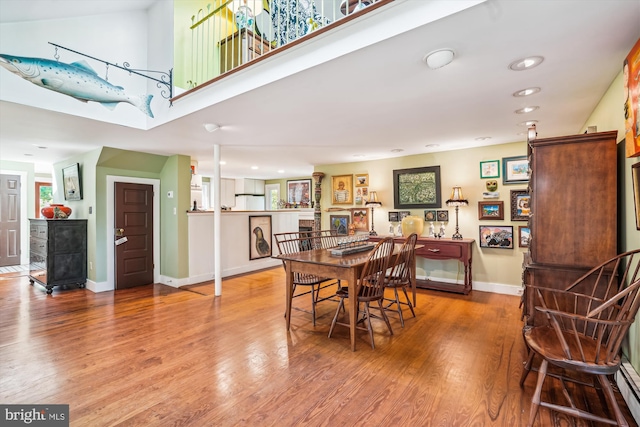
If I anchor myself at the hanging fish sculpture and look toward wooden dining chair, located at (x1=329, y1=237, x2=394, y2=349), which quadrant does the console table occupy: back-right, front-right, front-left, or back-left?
front-left

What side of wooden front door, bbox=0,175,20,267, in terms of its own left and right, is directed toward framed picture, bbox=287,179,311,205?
left

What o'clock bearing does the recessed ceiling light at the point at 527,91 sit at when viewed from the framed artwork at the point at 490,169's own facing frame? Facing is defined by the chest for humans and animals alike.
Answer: The recessed ceiling light is roughly at 12 o'clock from the framed artwork.

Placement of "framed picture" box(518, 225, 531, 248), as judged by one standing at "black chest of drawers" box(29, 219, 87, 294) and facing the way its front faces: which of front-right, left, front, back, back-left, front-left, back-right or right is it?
back-left

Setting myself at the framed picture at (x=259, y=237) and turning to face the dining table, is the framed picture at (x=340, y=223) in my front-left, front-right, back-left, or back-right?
front-left

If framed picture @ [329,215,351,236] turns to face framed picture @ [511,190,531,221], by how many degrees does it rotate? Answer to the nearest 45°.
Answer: approximately 45° to its left

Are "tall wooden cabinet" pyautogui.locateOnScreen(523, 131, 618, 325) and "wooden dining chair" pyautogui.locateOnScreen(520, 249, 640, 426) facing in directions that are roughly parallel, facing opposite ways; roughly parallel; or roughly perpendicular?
roughly parallel

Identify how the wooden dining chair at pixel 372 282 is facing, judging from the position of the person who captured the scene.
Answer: facing away from the viewer and to the left of the viewer

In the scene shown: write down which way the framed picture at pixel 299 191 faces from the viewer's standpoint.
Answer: facing the viewer and to the left of the viewer

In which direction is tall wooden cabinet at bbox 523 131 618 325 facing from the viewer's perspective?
to the viewer's left

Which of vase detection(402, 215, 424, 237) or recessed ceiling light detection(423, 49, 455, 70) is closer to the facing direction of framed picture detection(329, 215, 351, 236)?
the recessed ceiling light

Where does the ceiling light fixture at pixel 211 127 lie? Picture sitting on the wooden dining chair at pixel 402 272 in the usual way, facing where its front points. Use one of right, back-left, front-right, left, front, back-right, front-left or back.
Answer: front-left

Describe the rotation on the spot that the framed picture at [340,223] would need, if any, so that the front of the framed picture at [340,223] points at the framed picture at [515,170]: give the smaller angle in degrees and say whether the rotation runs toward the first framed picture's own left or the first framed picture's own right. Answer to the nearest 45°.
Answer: approximately 45° to the first framed picture's own left

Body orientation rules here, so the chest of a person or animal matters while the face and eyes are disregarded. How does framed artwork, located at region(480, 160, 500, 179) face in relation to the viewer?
toward the camera

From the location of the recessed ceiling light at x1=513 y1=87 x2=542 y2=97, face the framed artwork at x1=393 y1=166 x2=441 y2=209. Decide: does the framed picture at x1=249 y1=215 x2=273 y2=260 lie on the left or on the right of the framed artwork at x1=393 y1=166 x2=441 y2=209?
left

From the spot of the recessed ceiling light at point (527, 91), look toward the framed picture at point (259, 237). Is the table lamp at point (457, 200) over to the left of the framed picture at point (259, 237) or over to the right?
right

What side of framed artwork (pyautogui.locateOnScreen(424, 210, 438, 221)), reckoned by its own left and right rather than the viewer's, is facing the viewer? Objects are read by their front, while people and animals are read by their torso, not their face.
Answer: front

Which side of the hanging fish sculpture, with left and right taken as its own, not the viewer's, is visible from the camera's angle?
left

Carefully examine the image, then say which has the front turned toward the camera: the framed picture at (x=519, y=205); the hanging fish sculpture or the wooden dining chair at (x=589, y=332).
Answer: the framed picture

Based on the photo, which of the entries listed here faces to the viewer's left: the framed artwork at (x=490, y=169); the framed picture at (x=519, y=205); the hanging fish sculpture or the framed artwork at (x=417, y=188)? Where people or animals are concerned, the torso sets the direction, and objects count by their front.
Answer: the hanging fish sculpture
